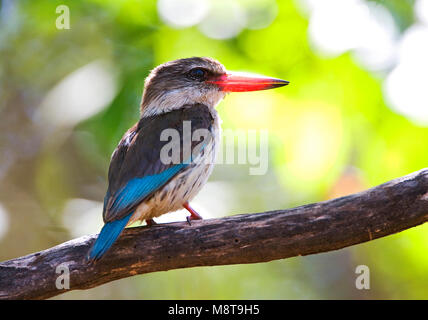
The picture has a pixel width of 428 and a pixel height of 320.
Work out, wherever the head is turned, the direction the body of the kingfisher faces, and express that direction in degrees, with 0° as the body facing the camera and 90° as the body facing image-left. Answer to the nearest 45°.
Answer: approximately 270°
